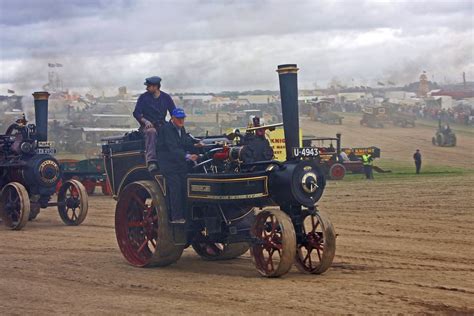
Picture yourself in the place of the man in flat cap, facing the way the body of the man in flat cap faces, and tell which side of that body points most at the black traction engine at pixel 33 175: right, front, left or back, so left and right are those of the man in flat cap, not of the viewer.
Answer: back

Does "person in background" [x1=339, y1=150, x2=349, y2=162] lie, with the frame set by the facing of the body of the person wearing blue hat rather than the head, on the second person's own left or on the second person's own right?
on the second person's own left

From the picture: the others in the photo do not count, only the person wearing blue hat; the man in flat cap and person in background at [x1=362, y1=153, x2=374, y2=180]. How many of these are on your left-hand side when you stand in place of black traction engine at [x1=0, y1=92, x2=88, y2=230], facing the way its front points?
1

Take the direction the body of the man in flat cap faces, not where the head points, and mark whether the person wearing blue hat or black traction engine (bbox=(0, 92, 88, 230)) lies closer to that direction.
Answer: the person wearing blue hat

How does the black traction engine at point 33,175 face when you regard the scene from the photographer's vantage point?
facing the viewer and to the right of the viewer

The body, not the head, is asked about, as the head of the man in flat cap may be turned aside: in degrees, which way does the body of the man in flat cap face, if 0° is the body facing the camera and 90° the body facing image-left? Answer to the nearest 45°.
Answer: approximately 0°

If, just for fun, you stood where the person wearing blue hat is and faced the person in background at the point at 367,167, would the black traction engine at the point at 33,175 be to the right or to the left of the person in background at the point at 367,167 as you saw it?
left

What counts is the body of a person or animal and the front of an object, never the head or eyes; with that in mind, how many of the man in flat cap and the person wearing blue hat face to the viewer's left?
0
